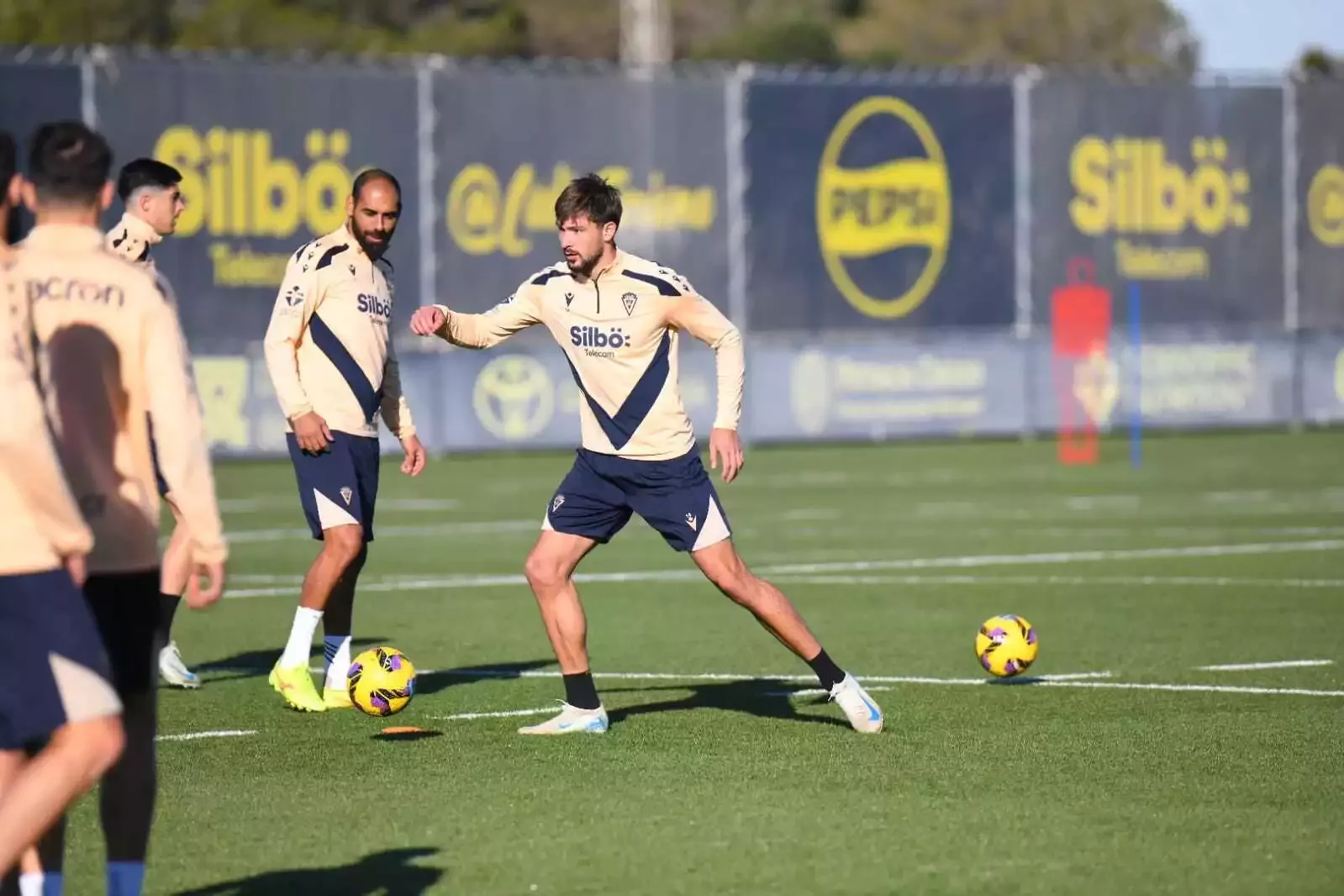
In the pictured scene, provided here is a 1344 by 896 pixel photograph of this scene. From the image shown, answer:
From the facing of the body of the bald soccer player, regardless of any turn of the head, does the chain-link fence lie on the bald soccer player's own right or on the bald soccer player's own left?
on the bald soccer player's own left

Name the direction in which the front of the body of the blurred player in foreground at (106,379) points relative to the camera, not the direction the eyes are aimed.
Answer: away from the camera

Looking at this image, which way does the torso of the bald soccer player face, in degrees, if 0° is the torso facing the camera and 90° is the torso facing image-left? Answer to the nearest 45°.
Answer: approximately 315°

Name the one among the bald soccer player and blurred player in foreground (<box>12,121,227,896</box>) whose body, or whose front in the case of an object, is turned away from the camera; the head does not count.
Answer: the blurred player in foreground

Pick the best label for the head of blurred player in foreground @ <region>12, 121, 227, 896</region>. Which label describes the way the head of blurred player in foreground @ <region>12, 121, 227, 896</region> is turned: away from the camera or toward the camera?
away from the camera

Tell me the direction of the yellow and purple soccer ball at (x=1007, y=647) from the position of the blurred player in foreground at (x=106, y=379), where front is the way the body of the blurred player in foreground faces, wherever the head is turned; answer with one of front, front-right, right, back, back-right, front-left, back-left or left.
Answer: front-right

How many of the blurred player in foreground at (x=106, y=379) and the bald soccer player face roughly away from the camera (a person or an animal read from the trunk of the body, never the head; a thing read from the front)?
1

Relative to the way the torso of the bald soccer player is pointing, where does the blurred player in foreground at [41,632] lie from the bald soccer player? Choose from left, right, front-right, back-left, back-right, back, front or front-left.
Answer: front-right

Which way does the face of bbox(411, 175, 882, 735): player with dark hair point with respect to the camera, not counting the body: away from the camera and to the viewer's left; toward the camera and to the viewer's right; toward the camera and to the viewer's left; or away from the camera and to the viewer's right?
toward the camera and to the viewer's left
